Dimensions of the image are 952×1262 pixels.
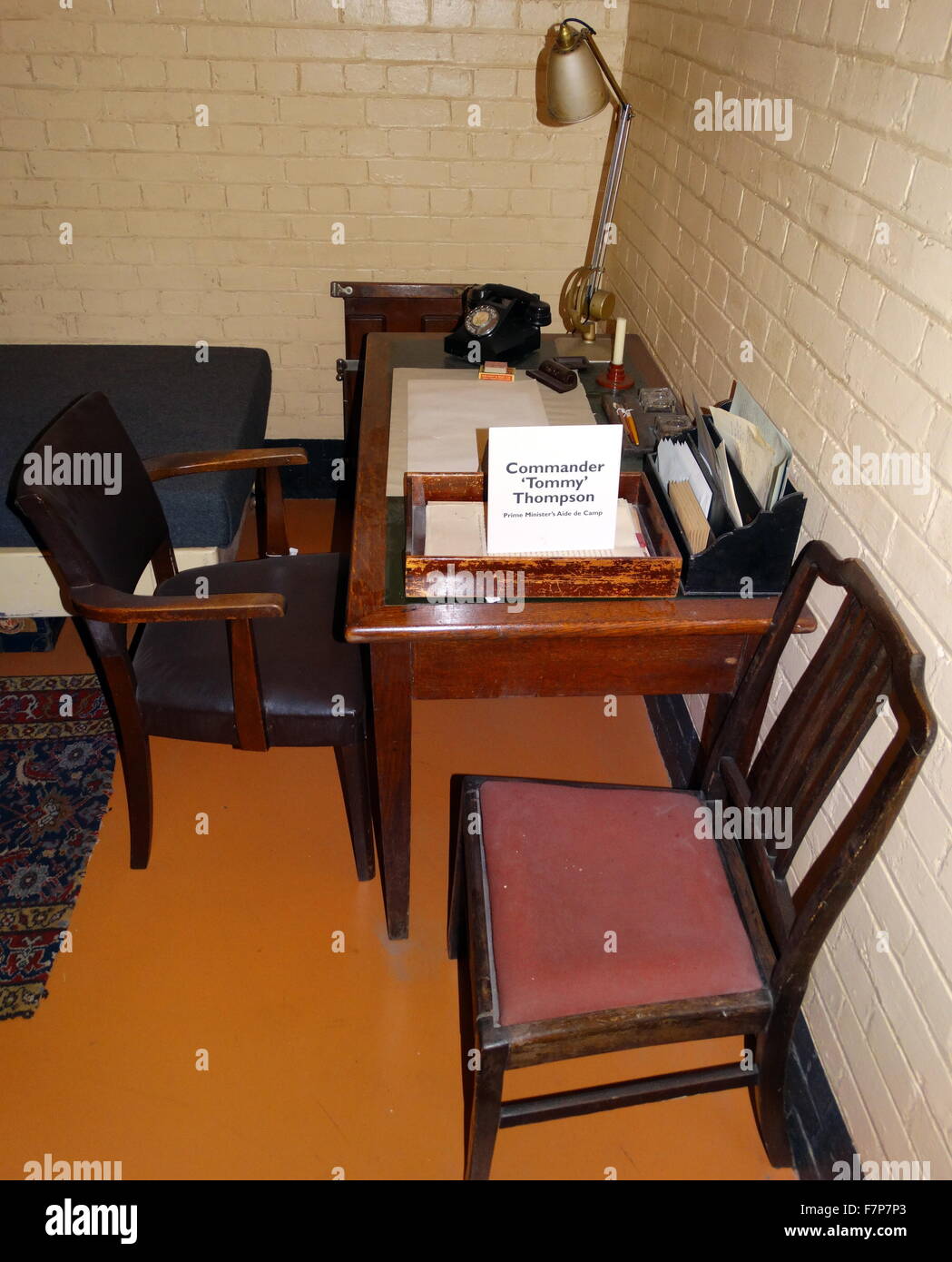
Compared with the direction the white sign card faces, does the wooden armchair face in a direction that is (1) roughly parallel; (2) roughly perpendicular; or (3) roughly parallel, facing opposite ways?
roughly perpendicular

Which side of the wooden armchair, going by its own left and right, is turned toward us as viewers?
right

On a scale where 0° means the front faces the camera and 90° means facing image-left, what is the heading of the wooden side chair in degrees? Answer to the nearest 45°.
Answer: approximately 90°

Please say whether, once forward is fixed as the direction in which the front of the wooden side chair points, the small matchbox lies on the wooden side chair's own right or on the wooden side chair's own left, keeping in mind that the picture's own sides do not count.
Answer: on the wooden side chair's own right

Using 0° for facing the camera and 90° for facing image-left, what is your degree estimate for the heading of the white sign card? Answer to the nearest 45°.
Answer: approximately 0°

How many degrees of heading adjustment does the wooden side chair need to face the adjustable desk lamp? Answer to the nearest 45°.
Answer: approximately 45° to its right

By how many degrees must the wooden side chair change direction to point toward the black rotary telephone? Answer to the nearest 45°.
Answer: approximately 45° to its right

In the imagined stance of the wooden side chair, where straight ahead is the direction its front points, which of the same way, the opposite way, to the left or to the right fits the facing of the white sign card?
to the left

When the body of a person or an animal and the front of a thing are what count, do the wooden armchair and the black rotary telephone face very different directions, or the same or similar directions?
very different directions
